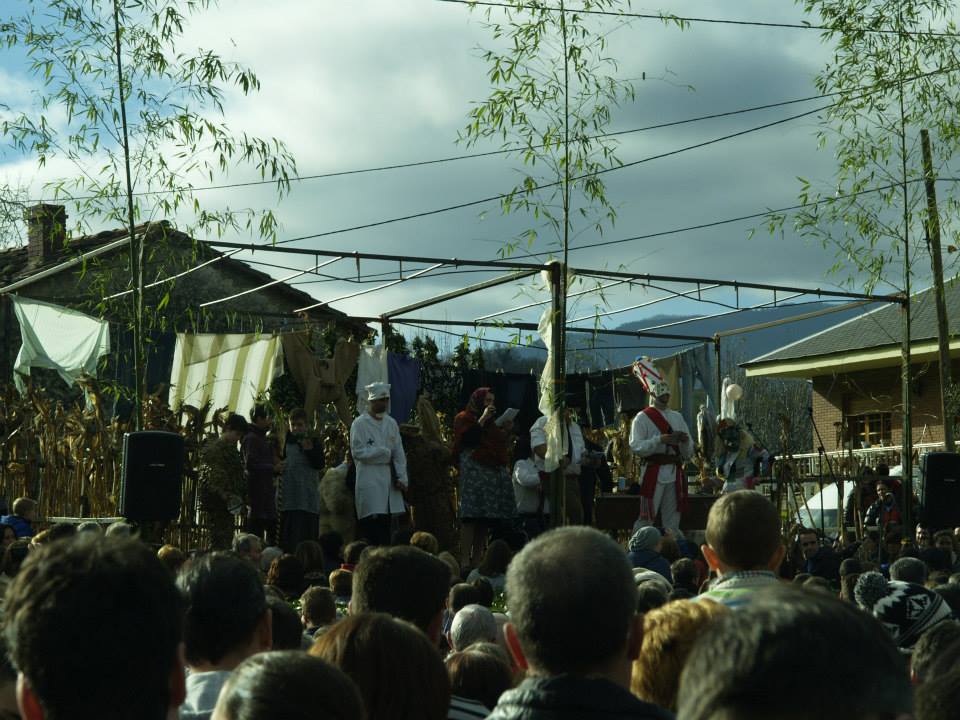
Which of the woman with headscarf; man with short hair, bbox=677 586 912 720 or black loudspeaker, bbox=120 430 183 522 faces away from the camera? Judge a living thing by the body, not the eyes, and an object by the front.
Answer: the man with short hair

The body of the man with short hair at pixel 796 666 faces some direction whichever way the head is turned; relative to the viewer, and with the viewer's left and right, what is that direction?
facing away from the viewer

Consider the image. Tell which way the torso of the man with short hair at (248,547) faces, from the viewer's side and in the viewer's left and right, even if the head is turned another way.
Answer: facing away from the viewer

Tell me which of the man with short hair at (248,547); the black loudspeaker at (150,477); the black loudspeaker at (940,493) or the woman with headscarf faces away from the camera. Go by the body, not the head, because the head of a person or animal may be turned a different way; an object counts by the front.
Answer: the man with short hair

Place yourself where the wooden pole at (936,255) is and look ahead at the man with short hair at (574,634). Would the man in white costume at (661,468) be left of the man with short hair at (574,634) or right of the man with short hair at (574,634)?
right

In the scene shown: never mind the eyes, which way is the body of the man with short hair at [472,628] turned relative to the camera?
away from the camera

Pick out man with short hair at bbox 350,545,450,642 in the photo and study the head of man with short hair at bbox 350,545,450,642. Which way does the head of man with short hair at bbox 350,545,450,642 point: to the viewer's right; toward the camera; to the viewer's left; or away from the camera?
away from the camera

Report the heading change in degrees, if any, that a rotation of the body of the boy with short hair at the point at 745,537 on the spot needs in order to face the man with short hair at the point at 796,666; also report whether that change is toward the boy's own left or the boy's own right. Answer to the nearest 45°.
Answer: approximately 180°

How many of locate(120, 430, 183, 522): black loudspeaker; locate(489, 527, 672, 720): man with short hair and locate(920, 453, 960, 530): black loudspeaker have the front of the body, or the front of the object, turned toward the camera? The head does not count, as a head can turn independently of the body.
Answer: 2

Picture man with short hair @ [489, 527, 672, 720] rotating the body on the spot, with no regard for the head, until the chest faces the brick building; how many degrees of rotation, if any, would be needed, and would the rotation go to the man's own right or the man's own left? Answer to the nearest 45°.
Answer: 0° — they already face it

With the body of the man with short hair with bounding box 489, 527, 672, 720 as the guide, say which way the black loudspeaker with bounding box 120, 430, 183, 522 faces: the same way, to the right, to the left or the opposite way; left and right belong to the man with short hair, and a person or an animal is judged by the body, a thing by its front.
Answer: the opposite way
